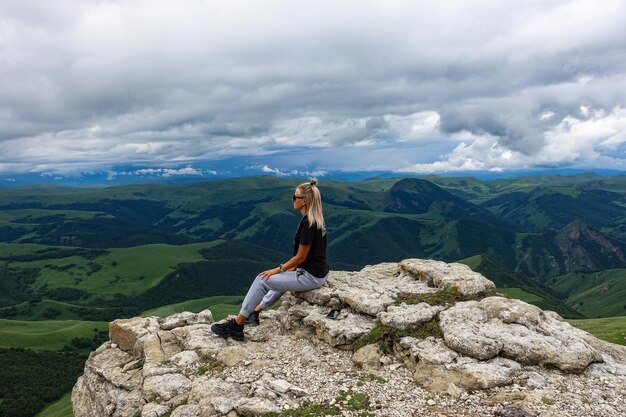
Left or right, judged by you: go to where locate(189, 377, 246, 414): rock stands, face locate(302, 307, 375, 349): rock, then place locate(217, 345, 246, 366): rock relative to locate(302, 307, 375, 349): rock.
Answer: left

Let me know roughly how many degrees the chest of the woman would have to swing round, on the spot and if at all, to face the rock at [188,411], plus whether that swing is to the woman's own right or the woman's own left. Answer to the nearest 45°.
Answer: approximately 45° to the woman's own left

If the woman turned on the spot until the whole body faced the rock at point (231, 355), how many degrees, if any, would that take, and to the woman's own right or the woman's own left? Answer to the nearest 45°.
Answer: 0° — they already face it

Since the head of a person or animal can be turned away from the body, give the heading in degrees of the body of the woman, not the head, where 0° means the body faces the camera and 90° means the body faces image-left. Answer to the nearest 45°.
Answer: approximately 90°

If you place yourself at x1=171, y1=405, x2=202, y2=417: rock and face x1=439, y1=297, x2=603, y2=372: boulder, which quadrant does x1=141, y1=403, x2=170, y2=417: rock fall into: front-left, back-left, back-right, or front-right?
back-left

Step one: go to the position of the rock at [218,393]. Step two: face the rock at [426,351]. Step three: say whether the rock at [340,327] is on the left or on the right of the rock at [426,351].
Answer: left

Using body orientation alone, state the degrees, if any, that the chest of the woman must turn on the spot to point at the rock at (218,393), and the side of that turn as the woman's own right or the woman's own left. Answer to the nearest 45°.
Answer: approximately 45° to the woman's own left

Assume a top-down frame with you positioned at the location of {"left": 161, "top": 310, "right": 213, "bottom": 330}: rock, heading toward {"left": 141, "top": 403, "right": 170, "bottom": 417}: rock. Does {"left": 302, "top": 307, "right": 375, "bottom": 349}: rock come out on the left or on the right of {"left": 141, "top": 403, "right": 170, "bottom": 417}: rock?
left

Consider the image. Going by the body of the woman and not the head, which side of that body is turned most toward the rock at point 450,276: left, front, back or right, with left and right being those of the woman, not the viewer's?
back

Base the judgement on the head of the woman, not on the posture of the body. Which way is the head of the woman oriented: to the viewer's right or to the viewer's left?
to the viewer's left

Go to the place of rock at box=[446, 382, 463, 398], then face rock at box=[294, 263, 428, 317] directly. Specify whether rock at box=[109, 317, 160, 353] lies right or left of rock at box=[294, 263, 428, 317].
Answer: left
